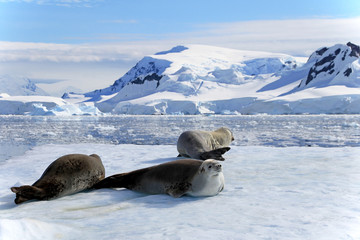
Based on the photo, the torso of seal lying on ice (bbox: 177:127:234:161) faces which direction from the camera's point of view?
to the viewer's right

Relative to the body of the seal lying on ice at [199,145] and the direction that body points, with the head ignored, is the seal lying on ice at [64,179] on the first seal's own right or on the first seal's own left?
on the first seal's own right

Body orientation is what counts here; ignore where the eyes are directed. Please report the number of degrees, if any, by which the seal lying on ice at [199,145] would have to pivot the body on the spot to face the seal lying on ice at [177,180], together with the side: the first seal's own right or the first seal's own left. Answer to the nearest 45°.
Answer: approximately 90° to the first seal's own right

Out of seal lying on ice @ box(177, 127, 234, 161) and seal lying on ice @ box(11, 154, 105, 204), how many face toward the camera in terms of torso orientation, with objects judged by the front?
0
